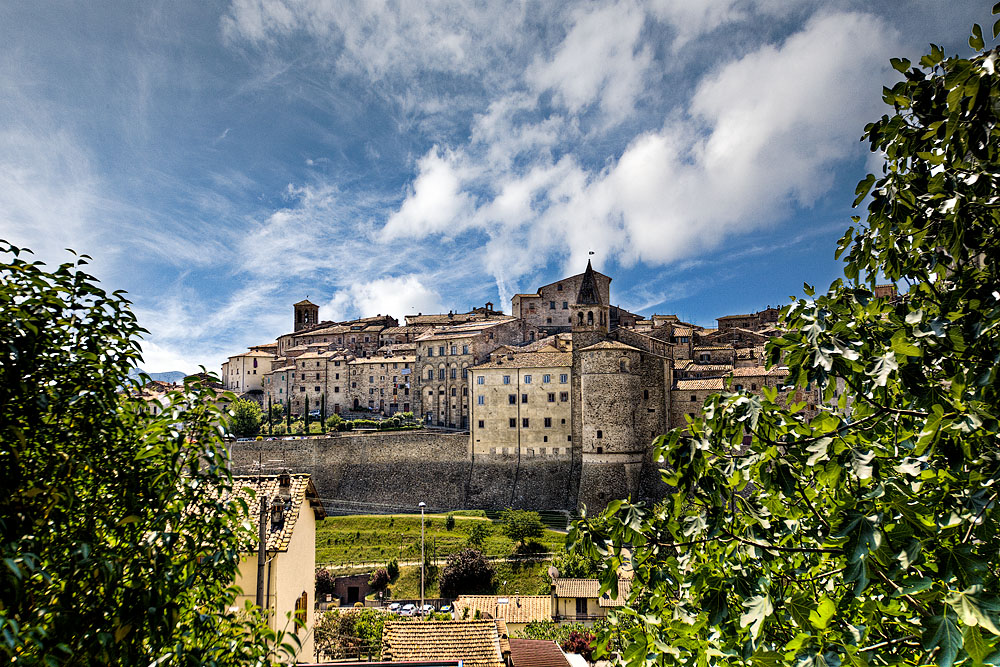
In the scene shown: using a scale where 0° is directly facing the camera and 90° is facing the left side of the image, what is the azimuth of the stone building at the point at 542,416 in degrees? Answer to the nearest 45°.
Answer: approximately 0°

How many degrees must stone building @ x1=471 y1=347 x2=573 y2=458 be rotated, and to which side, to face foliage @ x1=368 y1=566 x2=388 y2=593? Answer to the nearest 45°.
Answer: approximately 45° to its right

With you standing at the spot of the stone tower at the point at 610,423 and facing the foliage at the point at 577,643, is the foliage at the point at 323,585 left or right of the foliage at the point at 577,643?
right

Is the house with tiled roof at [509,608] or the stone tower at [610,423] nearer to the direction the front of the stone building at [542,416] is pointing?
the house with tiled roof

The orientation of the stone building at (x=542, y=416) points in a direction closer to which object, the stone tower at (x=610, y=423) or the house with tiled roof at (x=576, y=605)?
the house with tiled roof

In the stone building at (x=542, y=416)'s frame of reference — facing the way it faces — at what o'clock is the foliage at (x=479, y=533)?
The foliage is roughly at 1 o'clock from the stone building.

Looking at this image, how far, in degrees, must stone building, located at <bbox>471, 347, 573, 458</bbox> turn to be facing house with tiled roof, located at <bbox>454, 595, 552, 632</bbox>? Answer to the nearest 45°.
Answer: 0° — it already faces it

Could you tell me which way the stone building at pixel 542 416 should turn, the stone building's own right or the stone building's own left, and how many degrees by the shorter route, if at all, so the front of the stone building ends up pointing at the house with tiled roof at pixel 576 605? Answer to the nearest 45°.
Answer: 0° — it already faces it
